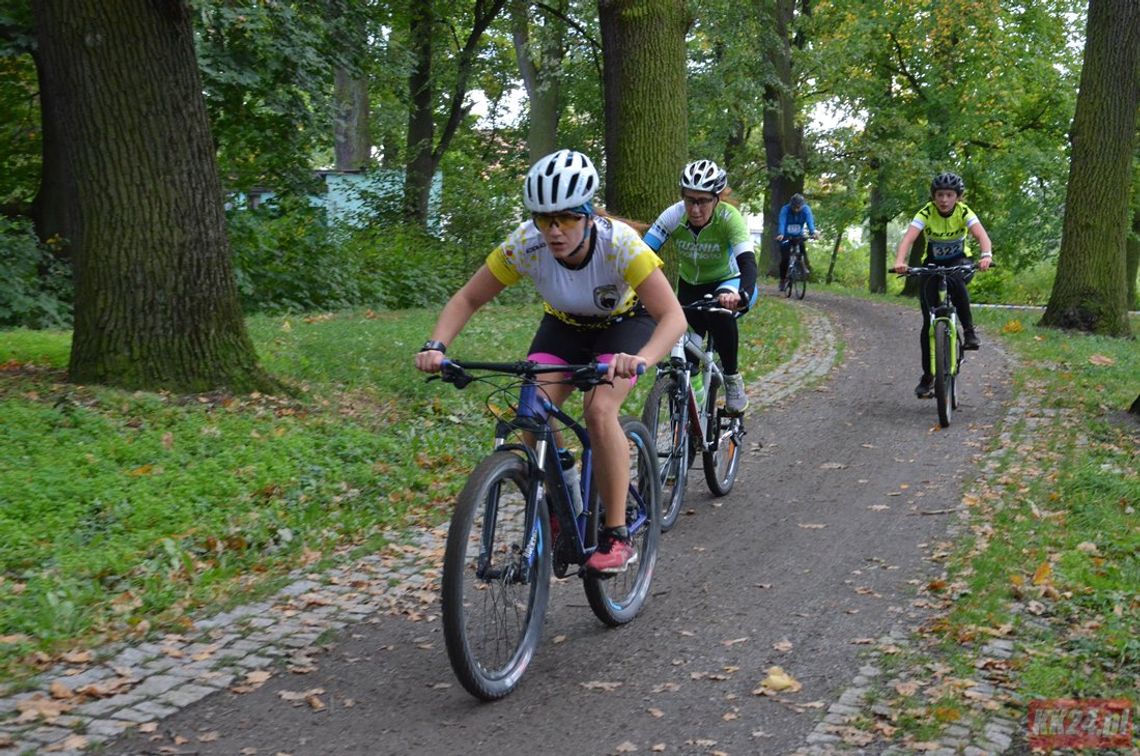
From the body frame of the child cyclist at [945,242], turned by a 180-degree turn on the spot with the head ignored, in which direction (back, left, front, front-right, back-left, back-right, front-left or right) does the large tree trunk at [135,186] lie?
back-left

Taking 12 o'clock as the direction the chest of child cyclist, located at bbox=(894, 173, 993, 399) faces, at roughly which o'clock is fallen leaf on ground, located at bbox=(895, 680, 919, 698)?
The fallen leaf on ground is roughly at 12 o'clock from the child cyclist.

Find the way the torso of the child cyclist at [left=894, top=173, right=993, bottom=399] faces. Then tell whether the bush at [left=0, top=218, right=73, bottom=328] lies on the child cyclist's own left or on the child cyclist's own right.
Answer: on the child cyclist's own right

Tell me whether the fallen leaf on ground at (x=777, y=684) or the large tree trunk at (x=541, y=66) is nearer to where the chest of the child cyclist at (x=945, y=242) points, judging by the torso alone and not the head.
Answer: the fallen leaf on ground

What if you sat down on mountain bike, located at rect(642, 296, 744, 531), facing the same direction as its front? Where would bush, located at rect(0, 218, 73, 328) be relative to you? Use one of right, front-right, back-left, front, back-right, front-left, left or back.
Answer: right

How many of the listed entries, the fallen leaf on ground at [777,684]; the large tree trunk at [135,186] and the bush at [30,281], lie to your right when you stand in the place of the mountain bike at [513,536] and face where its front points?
2

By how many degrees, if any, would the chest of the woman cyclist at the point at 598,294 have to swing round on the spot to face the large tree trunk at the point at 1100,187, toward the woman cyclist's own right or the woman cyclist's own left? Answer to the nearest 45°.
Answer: approximately 180°

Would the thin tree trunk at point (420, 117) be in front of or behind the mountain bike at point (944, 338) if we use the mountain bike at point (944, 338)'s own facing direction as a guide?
behind

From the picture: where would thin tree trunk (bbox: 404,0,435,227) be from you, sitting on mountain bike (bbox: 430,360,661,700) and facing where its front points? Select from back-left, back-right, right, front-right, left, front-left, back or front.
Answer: back-right

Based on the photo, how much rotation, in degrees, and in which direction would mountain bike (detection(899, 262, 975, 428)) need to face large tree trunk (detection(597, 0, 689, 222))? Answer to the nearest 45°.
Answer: approximately 90° to its right
